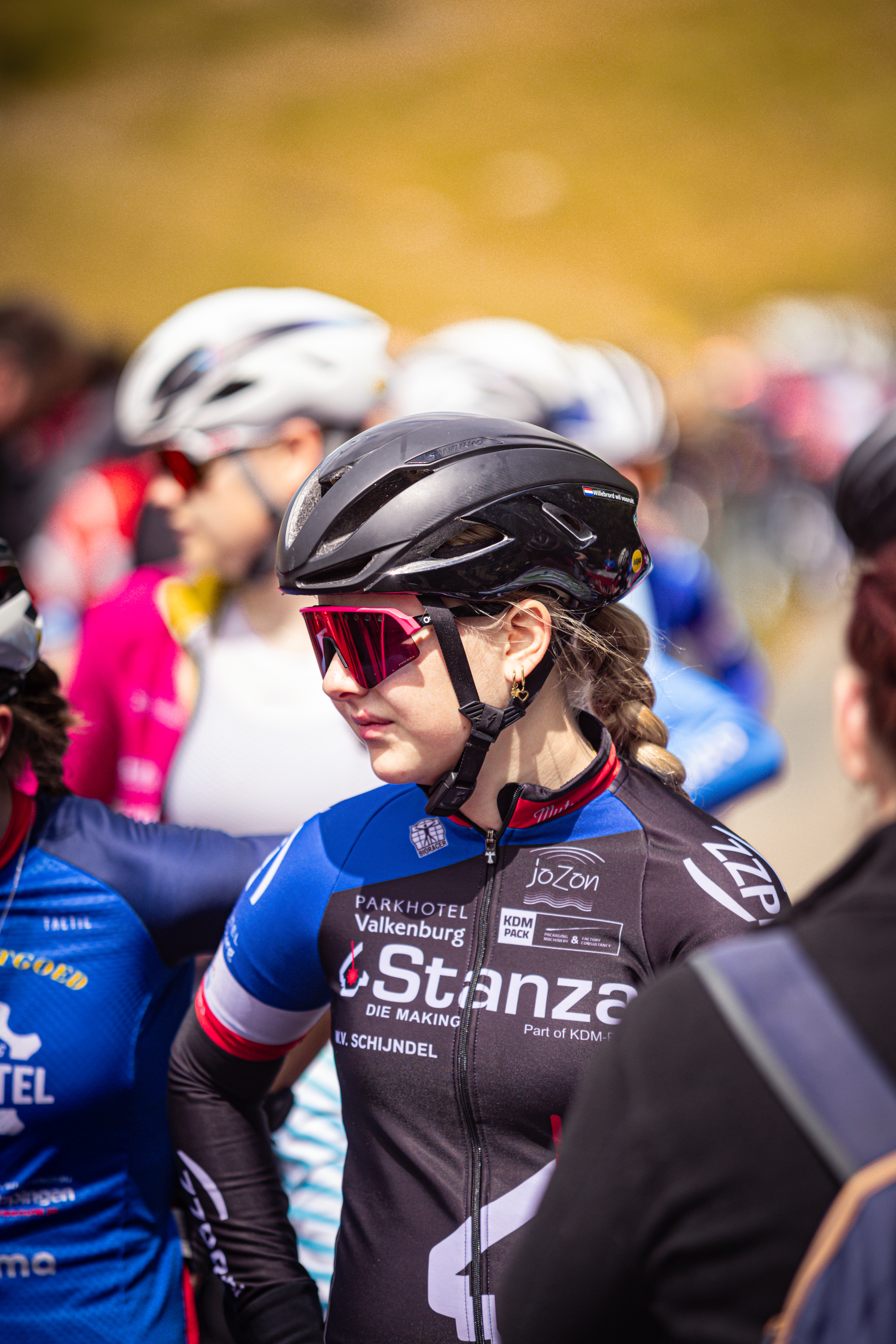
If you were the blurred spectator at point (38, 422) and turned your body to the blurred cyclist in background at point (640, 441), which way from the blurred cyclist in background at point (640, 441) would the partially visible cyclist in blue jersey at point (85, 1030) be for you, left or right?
right

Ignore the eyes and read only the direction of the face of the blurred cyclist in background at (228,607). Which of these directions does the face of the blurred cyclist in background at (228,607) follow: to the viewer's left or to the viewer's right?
to the viewer's left

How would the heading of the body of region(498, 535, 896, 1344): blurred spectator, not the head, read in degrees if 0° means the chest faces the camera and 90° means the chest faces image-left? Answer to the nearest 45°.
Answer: approximately 180°
